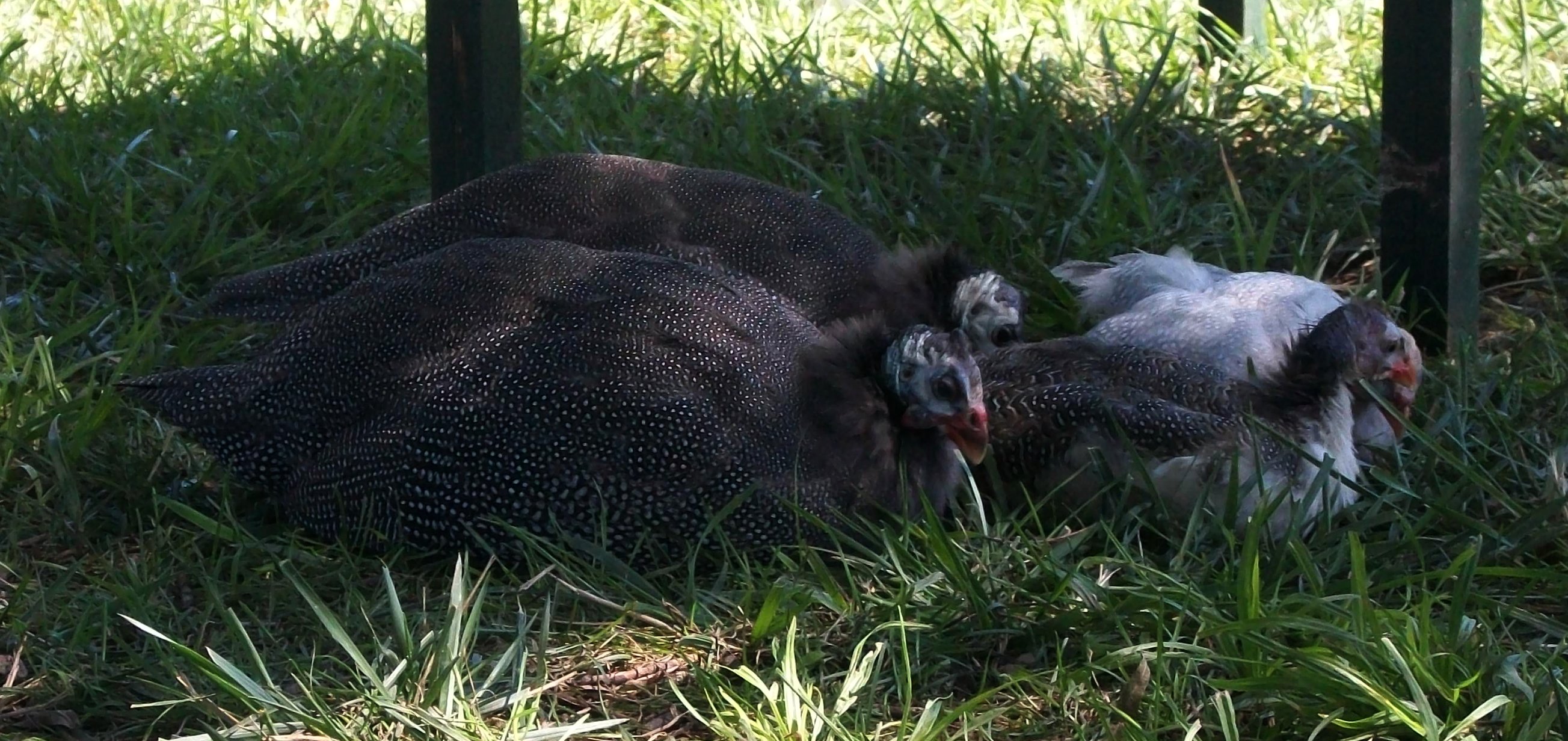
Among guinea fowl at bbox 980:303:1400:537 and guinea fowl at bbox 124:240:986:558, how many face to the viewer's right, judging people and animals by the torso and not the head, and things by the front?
2

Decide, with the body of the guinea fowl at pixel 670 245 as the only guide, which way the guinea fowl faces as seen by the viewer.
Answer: to the viewer's right

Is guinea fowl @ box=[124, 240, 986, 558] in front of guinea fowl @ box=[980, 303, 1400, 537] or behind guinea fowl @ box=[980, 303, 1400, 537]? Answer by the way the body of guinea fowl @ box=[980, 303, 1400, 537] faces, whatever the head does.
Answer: behind

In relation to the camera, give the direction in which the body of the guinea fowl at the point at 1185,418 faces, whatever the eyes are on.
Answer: to the viewer's right

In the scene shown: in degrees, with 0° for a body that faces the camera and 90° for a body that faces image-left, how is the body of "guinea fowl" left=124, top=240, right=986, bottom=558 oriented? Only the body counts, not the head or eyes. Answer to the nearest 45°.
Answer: approximately 270°

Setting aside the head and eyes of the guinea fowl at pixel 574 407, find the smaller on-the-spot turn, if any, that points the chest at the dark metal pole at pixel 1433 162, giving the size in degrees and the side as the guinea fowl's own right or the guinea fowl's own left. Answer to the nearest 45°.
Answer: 0° — it already faces it

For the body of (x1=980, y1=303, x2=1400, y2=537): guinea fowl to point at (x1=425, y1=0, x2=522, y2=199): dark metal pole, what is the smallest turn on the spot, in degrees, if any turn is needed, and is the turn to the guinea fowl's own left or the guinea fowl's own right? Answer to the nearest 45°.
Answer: approximately 180°

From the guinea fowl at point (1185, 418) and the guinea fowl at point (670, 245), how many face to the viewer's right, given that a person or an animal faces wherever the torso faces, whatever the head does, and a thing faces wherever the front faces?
2

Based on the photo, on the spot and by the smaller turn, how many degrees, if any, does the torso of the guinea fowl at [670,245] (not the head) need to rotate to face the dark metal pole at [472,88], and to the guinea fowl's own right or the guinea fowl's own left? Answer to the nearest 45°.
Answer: approximately 135° to the guinea fowl's own left
